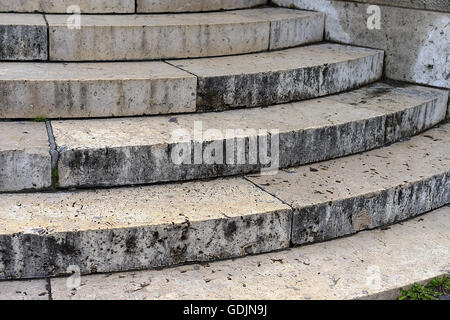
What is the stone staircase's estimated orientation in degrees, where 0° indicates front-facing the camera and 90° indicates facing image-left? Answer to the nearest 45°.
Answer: approximately 0°
